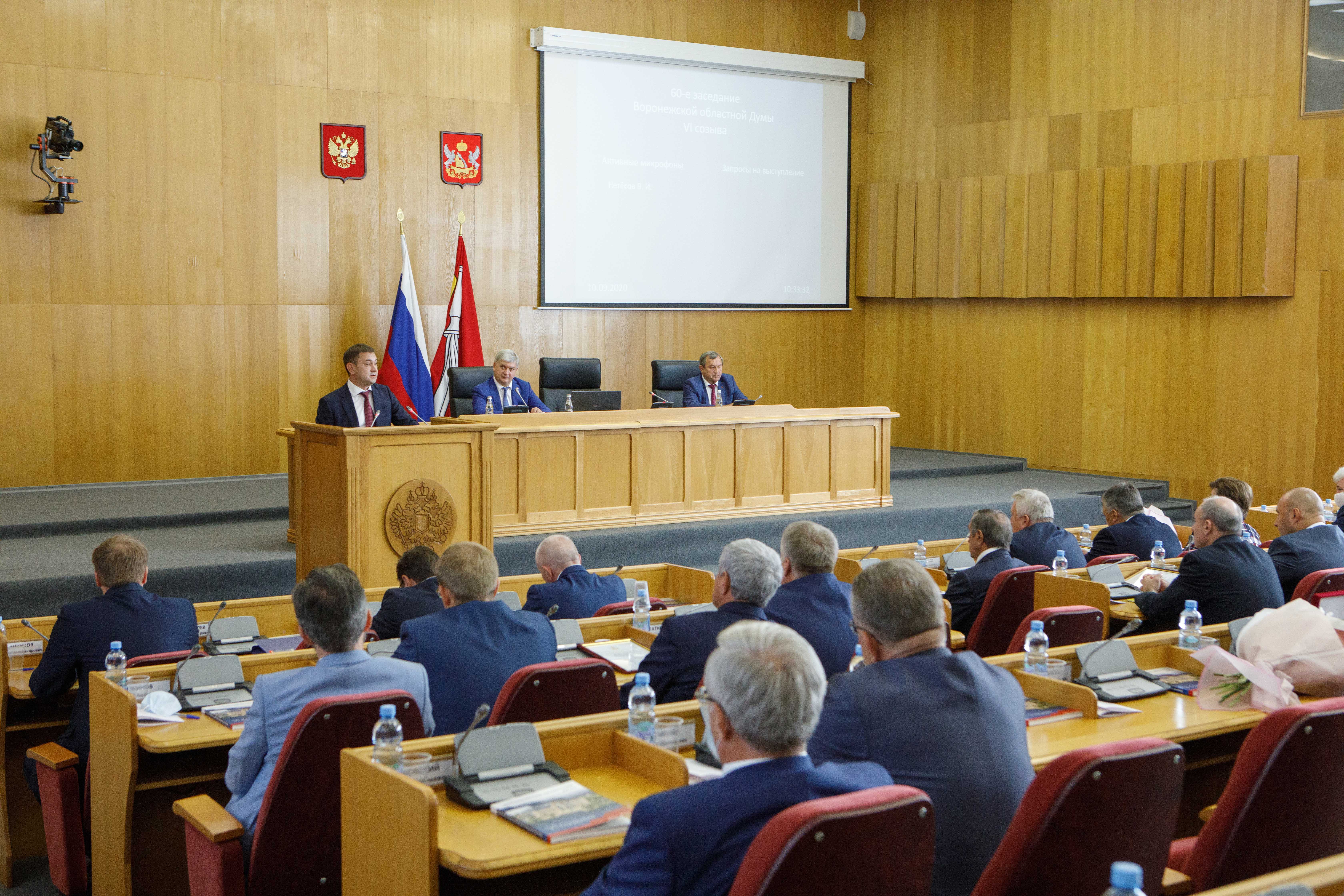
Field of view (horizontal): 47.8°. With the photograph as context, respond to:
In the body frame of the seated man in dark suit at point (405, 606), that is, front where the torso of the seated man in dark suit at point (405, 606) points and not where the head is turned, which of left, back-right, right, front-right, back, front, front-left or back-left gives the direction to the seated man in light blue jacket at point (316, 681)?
back-left

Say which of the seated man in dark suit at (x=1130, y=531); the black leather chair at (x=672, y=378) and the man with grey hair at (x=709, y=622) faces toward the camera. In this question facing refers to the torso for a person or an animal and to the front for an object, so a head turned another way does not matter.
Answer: the black leather chair

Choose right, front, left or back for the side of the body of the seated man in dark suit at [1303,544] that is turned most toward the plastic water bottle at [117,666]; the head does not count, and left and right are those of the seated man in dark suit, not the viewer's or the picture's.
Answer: left

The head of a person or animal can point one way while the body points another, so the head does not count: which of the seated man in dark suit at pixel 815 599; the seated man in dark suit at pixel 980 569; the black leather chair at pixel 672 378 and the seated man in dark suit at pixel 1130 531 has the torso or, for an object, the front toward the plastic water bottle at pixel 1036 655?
the black leather chair

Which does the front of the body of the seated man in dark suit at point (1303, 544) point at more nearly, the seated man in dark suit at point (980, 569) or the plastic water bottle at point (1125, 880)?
the seated man in dark suit

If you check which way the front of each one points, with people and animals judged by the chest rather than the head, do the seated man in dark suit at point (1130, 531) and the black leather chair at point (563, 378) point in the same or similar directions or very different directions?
very different directions

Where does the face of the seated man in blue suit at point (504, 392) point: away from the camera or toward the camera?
toward the camera

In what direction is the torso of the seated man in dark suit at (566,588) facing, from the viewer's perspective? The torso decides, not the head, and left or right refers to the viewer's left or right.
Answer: facing away from the viewer and to the left of the viewer

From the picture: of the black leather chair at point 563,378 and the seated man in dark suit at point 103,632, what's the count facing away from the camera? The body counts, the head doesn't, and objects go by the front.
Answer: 1

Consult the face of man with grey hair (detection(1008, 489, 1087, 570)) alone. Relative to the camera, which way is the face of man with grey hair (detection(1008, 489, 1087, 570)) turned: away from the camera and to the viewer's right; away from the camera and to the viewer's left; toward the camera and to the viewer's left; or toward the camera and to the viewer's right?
away from the camera and to the viewer's left

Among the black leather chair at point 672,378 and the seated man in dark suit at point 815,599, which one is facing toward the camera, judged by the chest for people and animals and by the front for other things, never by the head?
the black leather chair

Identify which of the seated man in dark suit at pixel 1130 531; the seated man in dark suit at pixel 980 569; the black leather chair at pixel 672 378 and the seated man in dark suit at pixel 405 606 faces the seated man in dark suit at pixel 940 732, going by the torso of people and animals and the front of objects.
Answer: the black leather chair

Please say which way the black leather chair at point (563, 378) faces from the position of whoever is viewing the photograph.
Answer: facing the viewer

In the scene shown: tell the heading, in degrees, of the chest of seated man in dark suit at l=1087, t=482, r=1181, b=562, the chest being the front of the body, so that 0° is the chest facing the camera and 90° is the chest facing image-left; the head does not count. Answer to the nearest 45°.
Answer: approximately 135°

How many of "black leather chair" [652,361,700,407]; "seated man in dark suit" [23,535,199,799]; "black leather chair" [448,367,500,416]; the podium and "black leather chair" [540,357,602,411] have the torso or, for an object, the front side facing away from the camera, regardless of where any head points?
1

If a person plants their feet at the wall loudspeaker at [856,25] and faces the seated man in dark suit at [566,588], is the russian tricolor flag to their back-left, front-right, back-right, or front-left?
front-right

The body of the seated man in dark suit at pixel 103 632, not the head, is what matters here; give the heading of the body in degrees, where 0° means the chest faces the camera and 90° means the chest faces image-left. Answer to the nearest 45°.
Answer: approximately 180°

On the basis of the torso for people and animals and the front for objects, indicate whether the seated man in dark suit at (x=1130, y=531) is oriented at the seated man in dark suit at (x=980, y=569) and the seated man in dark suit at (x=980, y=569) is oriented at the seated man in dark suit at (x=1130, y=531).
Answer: no

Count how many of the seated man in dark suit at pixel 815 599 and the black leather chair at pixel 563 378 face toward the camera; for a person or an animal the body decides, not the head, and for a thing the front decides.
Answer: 1

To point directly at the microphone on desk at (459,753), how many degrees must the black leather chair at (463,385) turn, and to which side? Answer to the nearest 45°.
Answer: approximately 45° to its right

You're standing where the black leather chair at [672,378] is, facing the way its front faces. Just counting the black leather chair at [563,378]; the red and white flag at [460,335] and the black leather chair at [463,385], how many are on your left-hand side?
0

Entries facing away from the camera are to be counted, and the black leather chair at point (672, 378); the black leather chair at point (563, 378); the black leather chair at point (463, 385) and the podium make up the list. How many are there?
0

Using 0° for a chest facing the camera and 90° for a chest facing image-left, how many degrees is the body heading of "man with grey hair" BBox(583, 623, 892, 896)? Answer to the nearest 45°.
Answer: approximately 135°

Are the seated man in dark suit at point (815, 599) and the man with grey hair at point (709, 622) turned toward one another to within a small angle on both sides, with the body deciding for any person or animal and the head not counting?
no
